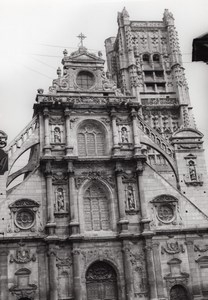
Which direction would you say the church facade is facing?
toward the camera
